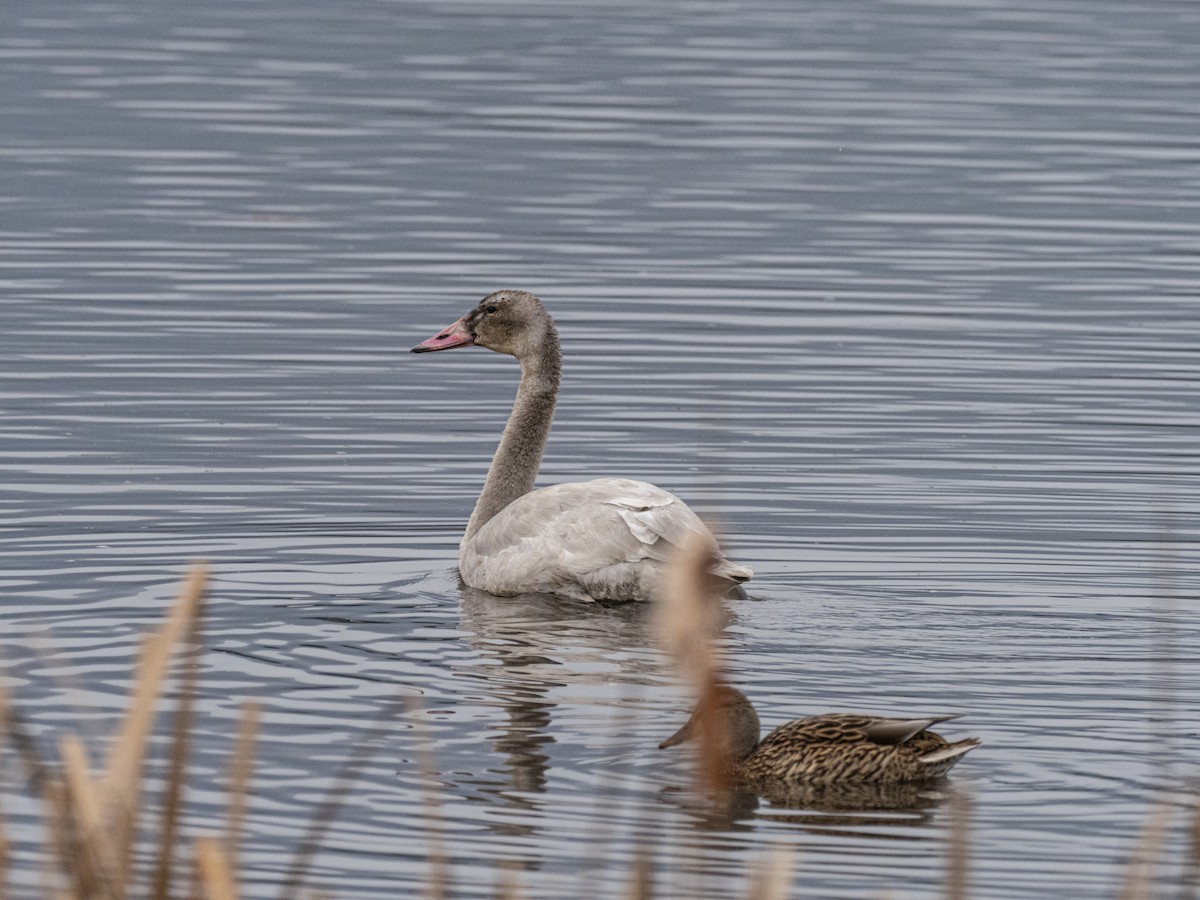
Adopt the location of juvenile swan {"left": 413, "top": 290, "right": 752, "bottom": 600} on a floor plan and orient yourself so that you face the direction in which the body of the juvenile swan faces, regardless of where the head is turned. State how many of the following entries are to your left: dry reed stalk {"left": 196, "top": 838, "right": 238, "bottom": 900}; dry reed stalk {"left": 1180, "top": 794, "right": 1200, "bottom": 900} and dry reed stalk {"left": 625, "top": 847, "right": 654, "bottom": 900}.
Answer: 3

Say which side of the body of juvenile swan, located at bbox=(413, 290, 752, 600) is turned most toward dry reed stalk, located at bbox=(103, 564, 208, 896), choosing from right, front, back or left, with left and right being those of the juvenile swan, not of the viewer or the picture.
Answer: left

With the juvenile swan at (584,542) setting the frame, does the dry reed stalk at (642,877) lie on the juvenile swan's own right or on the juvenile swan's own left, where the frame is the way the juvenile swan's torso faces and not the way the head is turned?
on the juvenile swan's own left

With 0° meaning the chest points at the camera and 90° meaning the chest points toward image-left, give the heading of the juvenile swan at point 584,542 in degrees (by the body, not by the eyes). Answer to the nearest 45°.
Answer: approximately 90°

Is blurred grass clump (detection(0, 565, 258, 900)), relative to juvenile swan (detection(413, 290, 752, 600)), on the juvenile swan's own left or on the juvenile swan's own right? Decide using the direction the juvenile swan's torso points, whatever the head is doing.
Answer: on the juvenile swan's own left

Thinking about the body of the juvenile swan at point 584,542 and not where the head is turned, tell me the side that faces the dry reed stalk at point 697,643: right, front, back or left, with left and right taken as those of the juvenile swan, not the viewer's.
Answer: left

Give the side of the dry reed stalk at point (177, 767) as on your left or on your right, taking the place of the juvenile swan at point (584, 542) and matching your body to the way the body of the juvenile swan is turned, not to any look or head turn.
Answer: on your left
